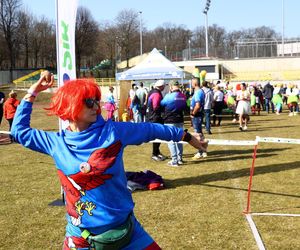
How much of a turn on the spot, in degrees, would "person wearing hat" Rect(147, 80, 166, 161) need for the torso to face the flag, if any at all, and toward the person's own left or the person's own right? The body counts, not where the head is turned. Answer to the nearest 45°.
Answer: approximately 90° to the person's own right

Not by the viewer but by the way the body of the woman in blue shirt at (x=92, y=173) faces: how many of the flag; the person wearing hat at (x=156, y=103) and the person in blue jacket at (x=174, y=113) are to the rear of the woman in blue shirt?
3

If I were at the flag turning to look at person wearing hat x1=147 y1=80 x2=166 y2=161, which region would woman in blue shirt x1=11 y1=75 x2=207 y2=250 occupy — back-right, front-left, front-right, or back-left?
back-right

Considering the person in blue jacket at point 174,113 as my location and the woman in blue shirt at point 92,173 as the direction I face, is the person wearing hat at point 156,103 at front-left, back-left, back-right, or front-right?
back-right

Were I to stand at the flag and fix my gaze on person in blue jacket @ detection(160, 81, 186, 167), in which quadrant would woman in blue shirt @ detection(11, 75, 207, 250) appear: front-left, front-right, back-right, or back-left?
back-right

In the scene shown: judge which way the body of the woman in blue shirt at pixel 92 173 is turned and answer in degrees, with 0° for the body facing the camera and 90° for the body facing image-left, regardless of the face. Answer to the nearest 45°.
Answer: approximately 0°

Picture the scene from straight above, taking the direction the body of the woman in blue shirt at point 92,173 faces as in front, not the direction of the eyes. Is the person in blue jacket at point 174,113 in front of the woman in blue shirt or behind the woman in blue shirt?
behind

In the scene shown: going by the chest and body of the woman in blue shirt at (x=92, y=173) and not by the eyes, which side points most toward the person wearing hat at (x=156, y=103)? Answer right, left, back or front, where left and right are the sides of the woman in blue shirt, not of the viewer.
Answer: back

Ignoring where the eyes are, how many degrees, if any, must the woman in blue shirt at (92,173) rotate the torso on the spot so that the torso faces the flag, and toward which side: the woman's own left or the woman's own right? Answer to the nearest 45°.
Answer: approximately 180°
